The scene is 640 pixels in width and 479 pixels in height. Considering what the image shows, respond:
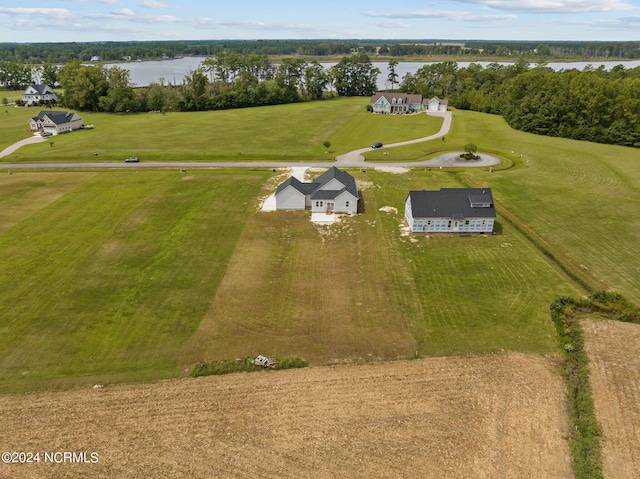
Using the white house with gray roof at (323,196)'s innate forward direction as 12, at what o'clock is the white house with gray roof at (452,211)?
the white house with gray roof at (452,211) is roughly at 4 o'clock from the white house with gray roof at (323,196).

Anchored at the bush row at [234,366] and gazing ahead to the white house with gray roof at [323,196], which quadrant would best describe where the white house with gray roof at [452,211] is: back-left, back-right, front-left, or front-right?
front-right

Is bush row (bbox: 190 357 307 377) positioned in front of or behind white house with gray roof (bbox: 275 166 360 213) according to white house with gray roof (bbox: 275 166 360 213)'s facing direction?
behind

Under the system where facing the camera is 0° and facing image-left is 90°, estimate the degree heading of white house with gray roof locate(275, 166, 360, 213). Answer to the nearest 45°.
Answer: approximately 180°
